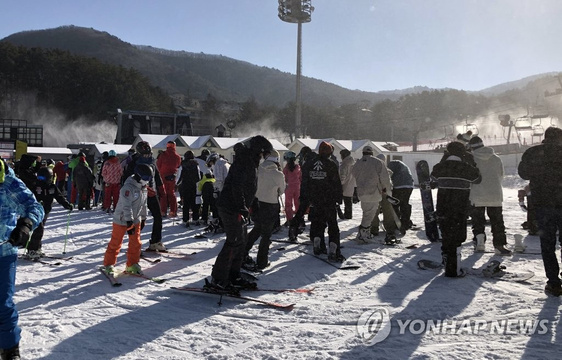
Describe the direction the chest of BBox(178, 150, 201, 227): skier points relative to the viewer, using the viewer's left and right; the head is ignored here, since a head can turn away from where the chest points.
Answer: facing away from the viewer
